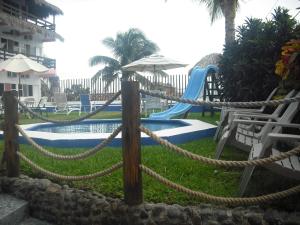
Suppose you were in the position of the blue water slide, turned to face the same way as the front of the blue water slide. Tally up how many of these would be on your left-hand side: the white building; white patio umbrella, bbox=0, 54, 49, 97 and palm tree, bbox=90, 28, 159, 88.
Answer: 0

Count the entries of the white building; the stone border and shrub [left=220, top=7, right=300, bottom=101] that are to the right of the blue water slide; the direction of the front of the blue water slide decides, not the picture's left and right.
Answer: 1

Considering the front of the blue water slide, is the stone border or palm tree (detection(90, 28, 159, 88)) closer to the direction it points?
the stone border

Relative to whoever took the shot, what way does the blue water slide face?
facing the viewer and to the left of the viewer

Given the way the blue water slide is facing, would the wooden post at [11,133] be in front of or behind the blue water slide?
in front

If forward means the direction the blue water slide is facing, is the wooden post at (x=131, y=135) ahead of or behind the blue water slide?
ahead

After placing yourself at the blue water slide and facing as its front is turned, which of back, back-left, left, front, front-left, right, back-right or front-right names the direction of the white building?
right

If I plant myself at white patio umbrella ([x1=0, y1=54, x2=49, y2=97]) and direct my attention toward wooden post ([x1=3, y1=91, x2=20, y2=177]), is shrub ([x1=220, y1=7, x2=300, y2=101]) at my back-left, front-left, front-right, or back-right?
front-left

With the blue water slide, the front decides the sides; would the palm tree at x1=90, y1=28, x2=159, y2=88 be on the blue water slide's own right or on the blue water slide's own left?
on the blue water slide's own right

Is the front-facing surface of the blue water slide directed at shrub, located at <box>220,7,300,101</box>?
no

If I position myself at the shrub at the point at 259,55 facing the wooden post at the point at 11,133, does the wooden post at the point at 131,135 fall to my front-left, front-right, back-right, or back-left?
front-left

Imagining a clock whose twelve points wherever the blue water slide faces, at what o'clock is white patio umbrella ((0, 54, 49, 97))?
The white patio umbrella is roughly at 2 o'clock from the blue water slide.
